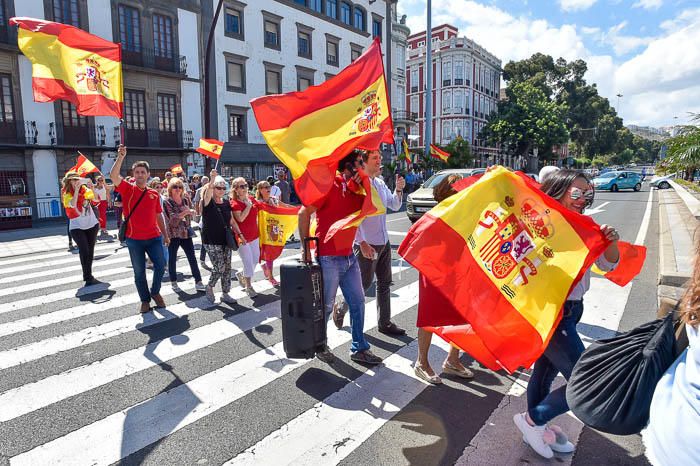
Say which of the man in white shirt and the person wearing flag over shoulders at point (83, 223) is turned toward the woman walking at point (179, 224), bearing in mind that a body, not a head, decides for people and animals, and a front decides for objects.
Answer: the person wearing flag over shoulders

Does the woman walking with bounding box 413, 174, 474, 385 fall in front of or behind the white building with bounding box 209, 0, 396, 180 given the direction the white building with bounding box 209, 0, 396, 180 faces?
in front

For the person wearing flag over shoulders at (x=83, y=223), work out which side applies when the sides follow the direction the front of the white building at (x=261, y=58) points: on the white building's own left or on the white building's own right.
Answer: on the white building's own right

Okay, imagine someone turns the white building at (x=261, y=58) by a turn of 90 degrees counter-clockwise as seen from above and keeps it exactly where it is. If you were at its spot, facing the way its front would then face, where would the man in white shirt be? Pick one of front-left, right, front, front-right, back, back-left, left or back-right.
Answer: back-right

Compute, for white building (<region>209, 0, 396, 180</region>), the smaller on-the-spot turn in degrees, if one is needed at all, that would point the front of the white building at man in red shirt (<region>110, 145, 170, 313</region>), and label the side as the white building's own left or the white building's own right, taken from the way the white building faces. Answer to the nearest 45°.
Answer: approximately 45° to the white building's own right

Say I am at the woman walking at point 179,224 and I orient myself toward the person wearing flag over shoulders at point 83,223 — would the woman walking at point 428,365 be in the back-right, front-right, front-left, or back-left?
back-left
